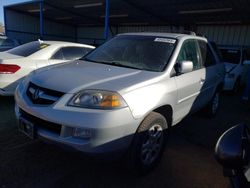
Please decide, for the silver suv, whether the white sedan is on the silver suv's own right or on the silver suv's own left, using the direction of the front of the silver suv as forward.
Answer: on the silver suv's own right

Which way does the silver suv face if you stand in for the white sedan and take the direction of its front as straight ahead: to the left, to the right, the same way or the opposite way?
the opposite way

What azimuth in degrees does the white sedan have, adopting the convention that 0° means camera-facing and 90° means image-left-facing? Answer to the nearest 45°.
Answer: approximately 225°
